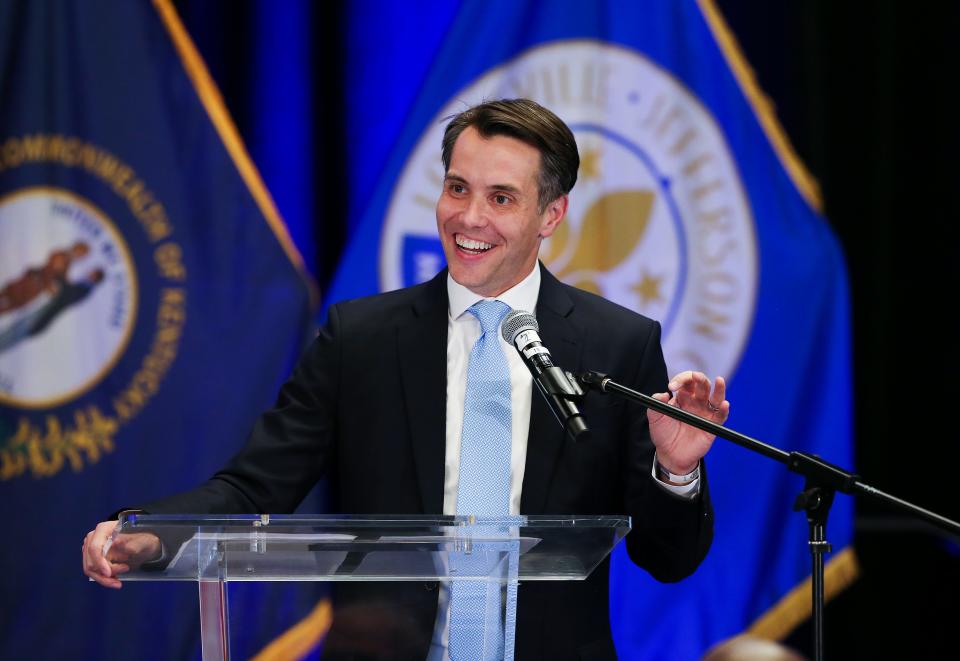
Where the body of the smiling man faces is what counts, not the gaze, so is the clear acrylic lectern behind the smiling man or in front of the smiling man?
in front

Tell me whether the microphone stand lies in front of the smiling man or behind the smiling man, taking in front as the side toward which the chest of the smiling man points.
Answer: in front

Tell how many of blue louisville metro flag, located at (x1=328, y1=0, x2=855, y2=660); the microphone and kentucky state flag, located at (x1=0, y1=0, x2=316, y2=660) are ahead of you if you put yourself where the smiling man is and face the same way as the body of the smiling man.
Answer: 1

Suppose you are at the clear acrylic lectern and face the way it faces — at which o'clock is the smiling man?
The smiling man is roughly at 7 o'clock from the clear acrylic lectern.

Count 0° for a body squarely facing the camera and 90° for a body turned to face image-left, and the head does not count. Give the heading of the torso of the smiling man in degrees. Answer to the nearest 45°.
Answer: approximately 0°

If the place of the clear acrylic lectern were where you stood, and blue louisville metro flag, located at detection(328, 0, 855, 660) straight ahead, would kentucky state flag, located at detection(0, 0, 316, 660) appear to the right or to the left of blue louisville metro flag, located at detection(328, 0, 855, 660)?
left

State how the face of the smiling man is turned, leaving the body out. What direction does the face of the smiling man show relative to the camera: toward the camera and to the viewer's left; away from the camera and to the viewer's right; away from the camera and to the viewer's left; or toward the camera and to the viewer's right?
toward the camera and to the viewer's left

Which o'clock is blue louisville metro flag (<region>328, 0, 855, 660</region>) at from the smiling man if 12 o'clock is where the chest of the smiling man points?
The blue louisville metro flag is roughly at 7 o'clock from the smiling man.
